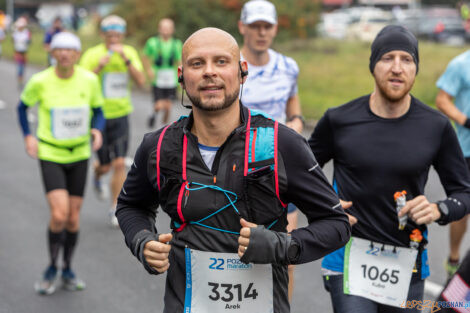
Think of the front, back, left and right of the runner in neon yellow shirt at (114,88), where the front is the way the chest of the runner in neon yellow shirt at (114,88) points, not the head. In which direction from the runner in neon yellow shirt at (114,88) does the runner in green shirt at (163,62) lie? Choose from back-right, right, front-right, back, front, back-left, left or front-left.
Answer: back

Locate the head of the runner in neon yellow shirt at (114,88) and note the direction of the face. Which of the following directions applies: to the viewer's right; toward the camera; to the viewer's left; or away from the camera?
toward the camera

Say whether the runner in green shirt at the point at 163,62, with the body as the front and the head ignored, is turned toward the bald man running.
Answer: yes

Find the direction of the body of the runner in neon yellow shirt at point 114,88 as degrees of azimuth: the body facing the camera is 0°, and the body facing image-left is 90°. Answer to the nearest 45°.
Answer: approximately 0°

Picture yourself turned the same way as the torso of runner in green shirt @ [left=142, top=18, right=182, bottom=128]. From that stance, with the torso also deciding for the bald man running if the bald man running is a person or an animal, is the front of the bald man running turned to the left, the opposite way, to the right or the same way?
the same way

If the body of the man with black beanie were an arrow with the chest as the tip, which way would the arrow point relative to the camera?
toward the camera

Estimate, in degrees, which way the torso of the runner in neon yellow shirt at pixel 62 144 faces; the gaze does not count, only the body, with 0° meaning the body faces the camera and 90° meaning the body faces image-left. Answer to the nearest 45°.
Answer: approximately 0°

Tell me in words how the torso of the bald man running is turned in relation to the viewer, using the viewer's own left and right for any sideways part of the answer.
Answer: facing the viewer

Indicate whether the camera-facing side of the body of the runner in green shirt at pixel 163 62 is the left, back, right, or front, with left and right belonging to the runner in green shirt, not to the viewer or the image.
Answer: front

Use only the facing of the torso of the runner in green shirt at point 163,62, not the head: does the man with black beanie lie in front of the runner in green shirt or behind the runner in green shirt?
in front

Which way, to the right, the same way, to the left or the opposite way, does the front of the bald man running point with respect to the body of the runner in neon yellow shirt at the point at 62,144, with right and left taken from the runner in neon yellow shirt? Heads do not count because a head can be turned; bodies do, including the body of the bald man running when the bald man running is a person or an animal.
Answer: the same way

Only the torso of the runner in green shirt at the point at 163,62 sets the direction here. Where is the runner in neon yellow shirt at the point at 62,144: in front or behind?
in front

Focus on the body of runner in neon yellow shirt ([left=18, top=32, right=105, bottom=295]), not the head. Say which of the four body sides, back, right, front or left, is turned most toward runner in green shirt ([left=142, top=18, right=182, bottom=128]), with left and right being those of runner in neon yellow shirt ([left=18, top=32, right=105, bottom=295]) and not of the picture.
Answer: back

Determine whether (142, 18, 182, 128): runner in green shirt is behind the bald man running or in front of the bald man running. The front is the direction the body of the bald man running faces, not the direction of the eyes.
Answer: behind

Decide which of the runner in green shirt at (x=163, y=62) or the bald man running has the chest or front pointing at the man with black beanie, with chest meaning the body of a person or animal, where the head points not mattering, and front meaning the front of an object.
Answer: the runner in green shirt

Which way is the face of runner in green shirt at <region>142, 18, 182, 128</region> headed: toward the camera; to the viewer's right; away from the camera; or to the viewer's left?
toward the camera
